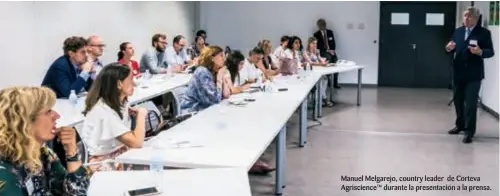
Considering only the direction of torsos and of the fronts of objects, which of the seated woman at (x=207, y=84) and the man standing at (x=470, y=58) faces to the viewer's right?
the seated woman

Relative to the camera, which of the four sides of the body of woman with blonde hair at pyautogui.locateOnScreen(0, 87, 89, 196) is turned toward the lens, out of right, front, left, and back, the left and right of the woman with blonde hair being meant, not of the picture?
right

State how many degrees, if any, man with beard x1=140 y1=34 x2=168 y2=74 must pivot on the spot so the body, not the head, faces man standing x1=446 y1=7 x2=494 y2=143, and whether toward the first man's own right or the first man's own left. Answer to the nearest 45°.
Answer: approximately 45° to the first man's own right

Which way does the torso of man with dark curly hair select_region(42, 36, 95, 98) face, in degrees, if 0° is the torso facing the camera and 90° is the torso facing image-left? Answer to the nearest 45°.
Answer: approximately 270°

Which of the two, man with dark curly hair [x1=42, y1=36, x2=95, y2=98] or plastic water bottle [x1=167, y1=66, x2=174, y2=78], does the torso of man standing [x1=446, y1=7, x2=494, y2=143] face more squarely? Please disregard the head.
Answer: the man with dark curly hair

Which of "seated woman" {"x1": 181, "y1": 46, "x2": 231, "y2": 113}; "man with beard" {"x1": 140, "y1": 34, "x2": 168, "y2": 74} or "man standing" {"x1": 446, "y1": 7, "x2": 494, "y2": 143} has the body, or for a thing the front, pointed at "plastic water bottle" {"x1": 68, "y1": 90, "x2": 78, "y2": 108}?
the man standing

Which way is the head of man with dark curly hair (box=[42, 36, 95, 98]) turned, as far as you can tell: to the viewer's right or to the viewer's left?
to the viewer's right

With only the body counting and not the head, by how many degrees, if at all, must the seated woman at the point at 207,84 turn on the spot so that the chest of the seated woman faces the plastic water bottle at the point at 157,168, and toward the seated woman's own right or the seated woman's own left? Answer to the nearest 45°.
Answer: approximately 90° to the seated woman's own right

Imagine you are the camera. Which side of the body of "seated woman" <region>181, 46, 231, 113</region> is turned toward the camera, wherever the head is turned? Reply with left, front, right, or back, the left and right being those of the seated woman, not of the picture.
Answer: right

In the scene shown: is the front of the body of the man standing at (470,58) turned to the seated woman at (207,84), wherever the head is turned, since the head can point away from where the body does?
yes

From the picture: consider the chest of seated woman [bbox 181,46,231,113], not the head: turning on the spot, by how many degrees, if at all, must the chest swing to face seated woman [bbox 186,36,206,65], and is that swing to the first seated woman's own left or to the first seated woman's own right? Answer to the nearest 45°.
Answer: approximately 90° to the first seated woman's own left

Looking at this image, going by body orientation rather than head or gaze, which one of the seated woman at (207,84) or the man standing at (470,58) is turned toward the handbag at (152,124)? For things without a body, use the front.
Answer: the man standing

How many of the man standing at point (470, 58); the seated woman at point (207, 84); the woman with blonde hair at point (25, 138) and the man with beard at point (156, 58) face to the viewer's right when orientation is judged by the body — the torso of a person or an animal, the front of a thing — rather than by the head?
3
